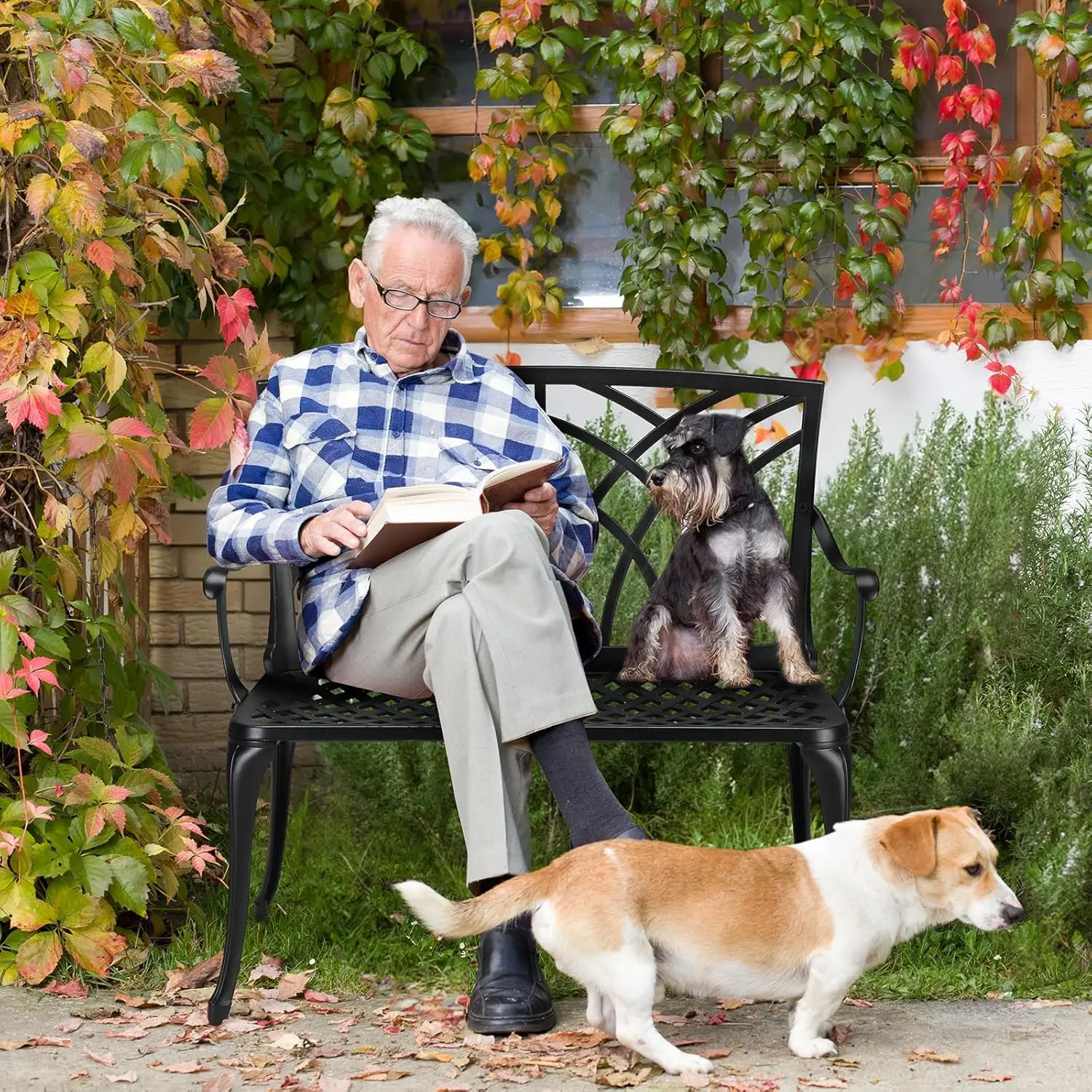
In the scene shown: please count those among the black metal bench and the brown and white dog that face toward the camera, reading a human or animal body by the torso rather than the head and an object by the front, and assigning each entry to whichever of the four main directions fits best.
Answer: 1

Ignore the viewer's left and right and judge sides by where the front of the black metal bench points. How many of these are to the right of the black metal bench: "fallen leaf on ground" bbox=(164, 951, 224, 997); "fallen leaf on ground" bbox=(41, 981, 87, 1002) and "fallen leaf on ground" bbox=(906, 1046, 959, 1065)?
2

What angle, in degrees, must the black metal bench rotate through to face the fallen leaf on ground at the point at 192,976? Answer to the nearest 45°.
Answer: approximately 90° to its right

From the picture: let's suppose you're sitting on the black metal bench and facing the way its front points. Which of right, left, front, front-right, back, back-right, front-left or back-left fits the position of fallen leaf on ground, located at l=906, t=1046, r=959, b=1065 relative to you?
front-left

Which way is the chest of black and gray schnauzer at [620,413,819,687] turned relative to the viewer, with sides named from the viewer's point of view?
facing the viewer and to the right of the viewer

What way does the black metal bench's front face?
toward the camera

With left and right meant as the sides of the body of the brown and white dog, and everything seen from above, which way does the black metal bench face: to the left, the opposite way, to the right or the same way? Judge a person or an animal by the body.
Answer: to the right

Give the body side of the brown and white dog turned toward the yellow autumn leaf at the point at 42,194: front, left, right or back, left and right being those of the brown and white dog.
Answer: back

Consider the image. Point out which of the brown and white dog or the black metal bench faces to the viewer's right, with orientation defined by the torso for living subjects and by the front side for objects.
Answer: the brown and white dog

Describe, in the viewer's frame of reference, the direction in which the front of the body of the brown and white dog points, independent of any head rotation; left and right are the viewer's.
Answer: facing to the right of the viewer
